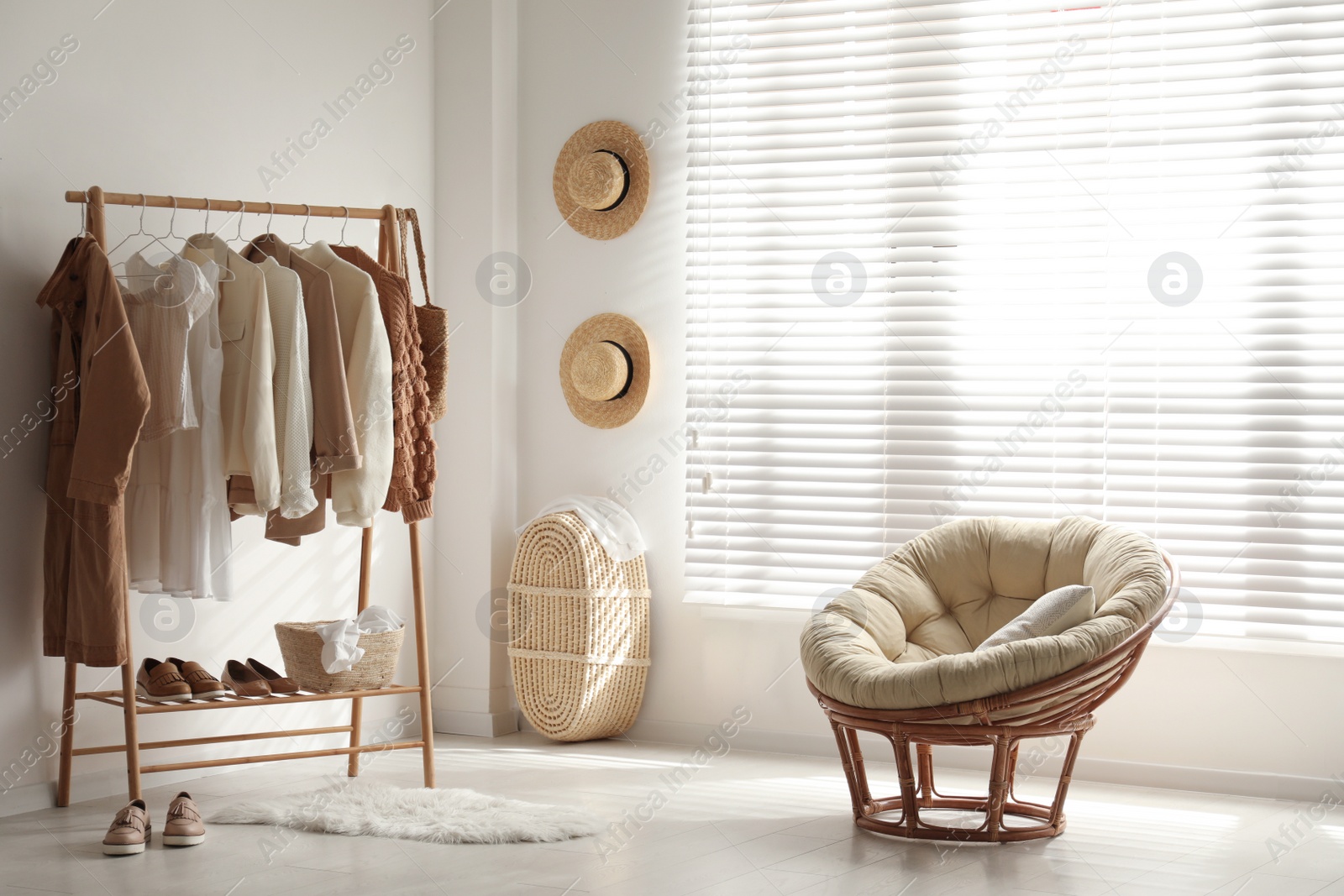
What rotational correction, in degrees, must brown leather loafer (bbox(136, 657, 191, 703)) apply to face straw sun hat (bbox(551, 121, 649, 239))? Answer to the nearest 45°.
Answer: approximately 90° to its left

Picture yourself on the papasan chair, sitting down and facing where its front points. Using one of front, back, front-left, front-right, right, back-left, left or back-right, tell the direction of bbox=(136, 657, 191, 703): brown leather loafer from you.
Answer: front-right

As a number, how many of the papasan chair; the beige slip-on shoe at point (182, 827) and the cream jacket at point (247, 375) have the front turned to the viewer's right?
0

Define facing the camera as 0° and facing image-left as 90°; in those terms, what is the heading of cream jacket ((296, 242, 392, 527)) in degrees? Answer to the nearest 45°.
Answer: approximately 45°

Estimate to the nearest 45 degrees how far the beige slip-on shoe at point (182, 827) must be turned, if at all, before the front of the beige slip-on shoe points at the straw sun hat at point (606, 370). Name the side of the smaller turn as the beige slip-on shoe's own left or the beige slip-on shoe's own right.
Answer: approximately 135° to the beige slip-on shoe's own left

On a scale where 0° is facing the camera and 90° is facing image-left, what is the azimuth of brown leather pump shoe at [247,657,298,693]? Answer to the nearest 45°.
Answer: approximately 315°

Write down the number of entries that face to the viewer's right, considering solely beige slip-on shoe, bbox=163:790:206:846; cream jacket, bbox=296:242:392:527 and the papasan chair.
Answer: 0

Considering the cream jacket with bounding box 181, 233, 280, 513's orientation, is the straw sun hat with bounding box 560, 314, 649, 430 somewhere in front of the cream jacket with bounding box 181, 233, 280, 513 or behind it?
behind

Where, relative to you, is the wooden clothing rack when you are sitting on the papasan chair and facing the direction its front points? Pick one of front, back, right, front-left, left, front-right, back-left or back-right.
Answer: front-right

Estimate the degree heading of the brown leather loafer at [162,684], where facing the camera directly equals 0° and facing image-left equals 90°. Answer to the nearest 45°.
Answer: approximately 315°

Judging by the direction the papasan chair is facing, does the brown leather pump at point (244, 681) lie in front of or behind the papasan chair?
in front
